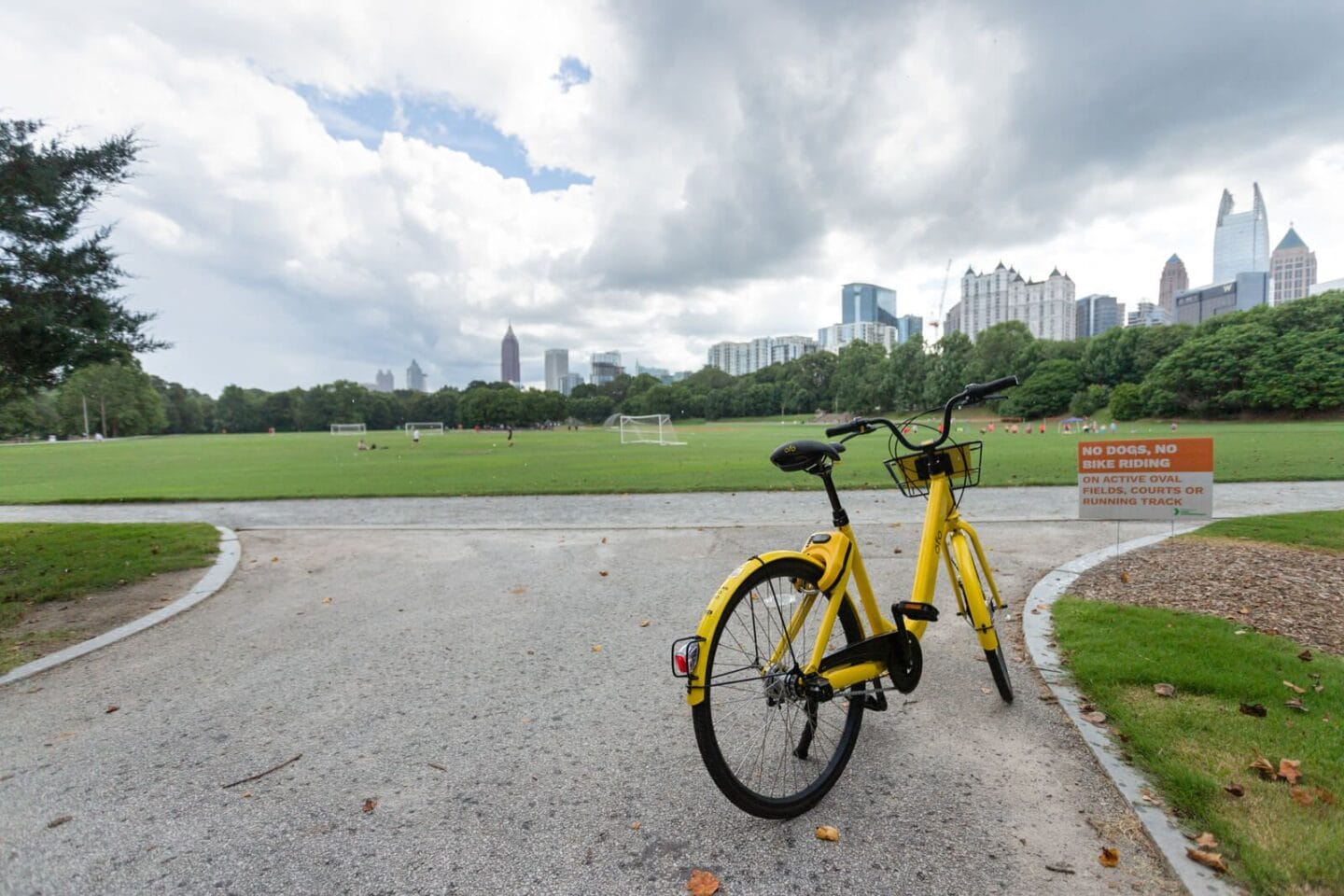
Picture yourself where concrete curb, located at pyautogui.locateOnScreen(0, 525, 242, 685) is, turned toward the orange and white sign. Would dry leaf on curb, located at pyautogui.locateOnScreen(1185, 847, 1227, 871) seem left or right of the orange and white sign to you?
right

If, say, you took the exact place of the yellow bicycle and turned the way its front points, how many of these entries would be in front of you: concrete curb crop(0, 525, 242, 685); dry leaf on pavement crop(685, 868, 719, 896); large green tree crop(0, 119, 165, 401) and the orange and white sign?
1

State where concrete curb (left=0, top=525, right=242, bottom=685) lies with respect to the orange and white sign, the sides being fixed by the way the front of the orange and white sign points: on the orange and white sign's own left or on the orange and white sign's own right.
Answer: on the orange and white sign's own right

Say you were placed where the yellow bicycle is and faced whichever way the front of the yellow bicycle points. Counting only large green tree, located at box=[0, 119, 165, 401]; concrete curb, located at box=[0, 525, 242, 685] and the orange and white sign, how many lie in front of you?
1

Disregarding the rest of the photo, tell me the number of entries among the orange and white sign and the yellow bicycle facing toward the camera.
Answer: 1

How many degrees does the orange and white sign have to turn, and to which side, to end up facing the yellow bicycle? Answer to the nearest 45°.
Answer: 0° — it already faces it

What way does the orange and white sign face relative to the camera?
toward the camera

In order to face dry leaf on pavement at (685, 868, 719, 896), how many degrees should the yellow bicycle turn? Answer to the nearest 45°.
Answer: approximately 180°

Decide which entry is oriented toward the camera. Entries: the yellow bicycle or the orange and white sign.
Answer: the orange and white sign

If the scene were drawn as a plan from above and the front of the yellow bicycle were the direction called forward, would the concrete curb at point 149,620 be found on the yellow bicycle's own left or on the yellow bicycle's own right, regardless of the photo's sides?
on the yellow bicycle's own left

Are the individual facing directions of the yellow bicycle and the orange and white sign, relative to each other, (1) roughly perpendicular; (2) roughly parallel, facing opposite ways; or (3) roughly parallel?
roughly parallel, facing opposite ways

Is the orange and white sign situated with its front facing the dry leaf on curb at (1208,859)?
yes

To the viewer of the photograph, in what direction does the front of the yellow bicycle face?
facing away from the viewer and to the right of the viewer

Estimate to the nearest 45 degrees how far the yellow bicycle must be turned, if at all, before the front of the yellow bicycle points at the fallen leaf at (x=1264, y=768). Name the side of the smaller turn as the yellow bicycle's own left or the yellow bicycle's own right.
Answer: approximately 45° to the yellow bicycle's own right

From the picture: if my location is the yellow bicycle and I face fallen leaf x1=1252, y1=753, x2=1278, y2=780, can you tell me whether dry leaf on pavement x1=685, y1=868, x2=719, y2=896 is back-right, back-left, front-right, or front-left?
back-right

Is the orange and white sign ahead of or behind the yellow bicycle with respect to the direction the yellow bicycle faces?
ahead
